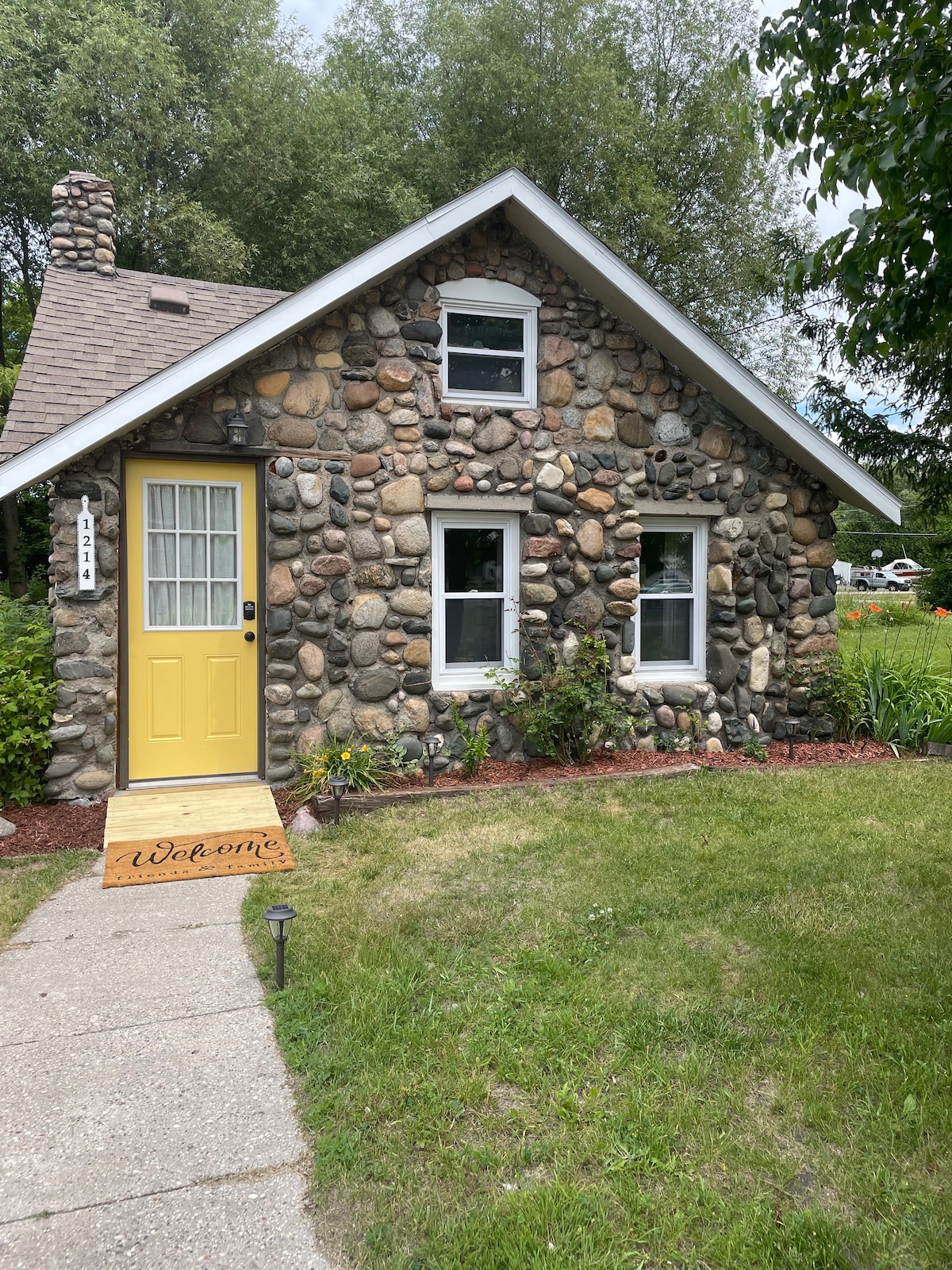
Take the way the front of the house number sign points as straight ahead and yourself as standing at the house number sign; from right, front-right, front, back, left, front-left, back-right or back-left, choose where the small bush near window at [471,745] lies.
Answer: left

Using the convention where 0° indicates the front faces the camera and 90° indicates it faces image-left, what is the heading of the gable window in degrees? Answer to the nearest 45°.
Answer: approximately 0°

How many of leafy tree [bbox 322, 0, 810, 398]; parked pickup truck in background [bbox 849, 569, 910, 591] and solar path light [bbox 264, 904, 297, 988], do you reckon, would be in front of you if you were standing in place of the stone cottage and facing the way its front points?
1

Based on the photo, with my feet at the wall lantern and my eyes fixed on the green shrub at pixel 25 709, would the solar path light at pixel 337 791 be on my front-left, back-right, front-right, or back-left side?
back-left

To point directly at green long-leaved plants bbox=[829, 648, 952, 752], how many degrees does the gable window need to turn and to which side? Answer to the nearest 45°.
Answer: approximately 90° to its left

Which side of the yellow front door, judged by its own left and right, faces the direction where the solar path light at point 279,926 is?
front

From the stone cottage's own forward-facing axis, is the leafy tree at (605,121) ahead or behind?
behind

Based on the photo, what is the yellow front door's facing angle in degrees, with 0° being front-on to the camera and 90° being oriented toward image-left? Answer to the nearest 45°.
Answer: approximately 0°

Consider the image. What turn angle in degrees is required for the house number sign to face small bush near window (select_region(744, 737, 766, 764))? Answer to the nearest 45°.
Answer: approximately 90° to its left
